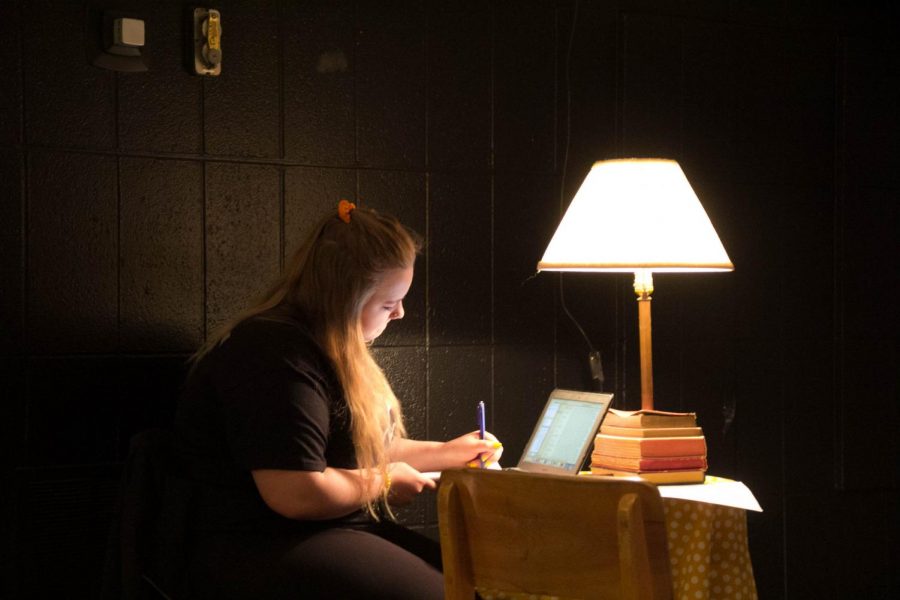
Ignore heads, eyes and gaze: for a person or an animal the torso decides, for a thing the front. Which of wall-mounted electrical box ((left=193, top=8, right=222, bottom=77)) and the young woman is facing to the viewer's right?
the young woman

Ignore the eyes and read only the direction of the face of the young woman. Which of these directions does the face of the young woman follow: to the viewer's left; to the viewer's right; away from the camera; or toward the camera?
to the viewer's right

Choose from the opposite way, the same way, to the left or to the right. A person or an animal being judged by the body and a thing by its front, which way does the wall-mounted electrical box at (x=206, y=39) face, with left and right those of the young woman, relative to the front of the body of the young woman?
to the right

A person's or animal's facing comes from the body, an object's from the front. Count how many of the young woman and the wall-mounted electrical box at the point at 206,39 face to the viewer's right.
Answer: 1

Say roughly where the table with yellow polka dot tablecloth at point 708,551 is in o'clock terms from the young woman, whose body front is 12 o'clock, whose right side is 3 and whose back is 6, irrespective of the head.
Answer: The table with yellow polka dot tablecloth is roughly at 12 o'clock from the young woman.

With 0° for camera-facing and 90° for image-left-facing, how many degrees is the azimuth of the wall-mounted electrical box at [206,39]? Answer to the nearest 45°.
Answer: approximately 0°

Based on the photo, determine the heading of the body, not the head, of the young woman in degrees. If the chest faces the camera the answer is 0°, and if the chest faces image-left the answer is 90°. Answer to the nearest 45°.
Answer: approximately 270°

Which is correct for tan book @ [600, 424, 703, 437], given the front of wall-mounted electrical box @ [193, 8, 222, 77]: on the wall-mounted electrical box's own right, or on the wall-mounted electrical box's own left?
on the wall-mounted electrical box's own left

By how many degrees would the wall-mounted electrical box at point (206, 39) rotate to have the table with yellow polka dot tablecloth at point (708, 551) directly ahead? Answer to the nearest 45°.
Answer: approximately 45° to its left
